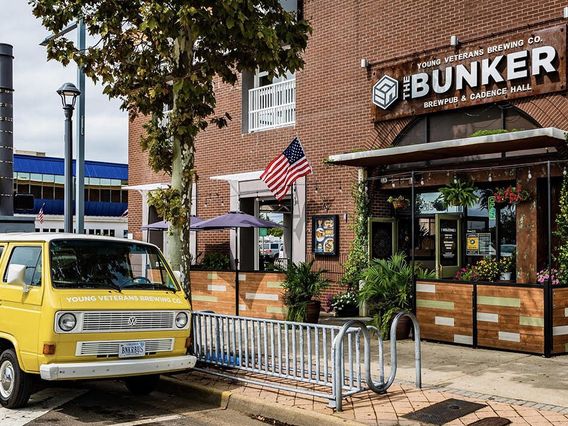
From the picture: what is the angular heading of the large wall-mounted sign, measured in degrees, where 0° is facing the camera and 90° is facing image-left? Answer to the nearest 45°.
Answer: approximately 45°

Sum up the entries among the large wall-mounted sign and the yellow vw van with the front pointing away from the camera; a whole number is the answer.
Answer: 0

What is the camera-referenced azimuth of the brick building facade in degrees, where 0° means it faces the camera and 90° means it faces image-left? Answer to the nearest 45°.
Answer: approximately 45°

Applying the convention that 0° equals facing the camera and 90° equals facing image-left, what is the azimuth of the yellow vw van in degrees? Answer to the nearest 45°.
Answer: approximately 315°
